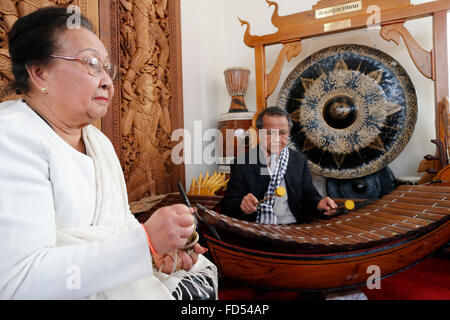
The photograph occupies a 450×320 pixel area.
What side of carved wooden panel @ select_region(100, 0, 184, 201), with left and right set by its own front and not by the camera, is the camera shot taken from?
front

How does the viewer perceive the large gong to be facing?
facing the viewer

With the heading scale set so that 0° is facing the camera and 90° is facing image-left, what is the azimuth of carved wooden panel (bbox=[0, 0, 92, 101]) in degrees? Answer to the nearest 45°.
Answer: approximately 0°

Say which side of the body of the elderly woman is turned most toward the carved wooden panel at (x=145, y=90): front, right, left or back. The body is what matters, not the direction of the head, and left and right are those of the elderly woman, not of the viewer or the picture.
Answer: left

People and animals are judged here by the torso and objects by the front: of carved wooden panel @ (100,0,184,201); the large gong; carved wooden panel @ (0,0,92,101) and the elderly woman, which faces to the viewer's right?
the elderly woman

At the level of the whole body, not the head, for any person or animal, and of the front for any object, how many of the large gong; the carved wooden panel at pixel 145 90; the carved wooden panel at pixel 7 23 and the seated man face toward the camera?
4

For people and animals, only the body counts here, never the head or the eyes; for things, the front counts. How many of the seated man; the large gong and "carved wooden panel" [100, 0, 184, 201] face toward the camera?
3

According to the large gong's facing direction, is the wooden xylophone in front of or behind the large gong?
in front

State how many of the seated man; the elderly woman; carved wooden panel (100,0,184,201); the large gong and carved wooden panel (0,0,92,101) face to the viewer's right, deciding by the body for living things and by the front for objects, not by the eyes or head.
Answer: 1

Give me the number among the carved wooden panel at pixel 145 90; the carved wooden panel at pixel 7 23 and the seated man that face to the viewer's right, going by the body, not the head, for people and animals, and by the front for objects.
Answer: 0

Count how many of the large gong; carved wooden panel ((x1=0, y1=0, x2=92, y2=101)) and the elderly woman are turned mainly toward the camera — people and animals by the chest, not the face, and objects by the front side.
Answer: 2

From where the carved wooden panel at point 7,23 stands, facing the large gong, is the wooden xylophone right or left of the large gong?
right

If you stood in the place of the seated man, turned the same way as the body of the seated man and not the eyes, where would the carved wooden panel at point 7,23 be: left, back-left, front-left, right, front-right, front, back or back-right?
front-right

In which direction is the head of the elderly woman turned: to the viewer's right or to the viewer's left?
to the viewer's right

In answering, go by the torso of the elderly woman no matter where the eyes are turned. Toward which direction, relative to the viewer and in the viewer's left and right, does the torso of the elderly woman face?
facing to the right of the viewer
